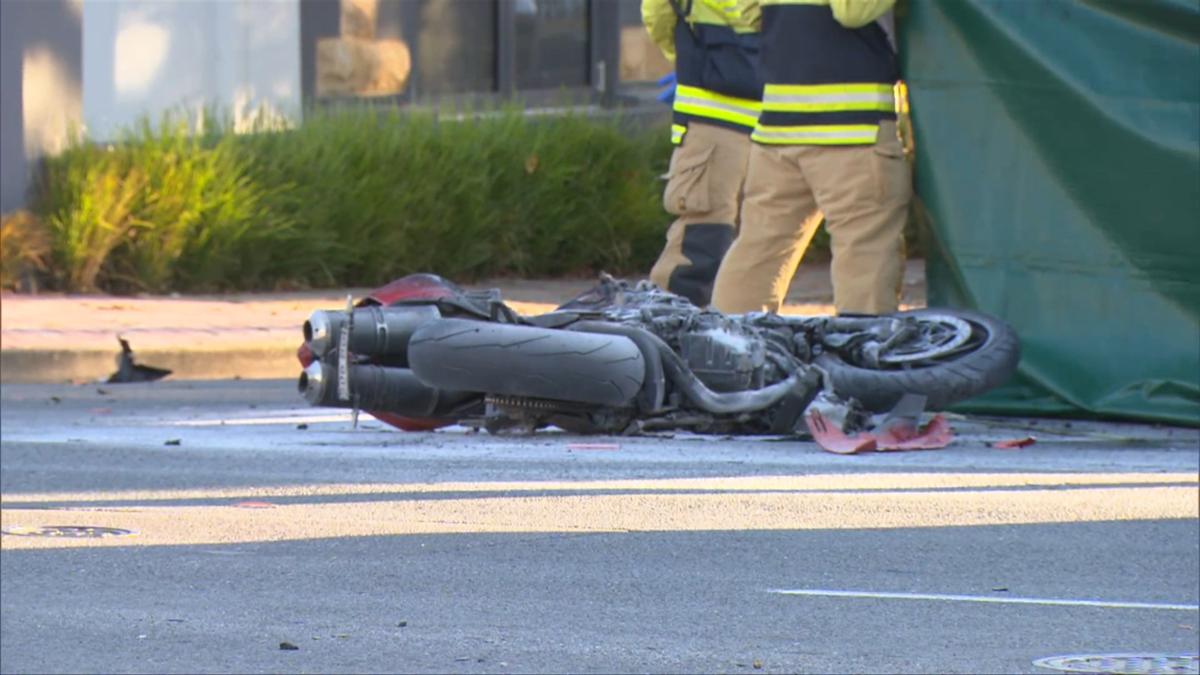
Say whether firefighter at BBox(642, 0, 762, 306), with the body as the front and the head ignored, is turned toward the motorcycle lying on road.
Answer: no

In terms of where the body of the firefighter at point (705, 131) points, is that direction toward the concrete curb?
no

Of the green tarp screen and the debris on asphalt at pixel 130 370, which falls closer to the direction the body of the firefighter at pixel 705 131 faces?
the green tarp screen

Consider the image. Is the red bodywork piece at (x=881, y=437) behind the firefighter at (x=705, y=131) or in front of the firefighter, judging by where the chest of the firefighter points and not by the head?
in front

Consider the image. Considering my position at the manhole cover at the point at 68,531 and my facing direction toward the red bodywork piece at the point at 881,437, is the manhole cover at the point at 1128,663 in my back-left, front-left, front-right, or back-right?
front-right

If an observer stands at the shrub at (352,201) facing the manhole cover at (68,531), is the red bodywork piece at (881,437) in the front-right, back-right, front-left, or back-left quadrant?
front-left

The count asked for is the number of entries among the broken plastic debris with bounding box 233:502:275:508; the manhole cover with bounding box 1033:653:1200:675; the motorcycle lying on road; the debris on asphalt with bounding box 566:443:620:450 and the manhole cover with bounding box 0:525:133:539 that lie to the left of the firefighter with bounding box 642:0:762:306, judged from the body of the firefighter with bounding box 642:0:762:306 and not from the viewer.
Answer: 0

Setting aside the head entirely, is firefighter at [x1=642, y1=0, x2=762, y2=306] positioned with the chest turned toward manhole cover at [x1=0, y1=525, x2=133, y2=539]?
no

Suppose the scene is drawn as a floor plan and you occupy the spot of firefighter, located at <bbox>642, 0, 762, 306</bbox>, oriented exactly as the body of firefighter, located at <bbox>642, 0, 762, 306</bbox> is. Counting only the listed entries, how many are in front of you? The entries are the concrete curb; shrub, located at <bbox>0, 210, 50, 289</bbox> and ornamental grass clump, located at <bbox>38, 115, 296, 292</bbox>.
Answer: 0

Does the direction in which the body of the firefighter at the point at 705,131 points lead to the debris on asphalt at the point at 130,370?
no

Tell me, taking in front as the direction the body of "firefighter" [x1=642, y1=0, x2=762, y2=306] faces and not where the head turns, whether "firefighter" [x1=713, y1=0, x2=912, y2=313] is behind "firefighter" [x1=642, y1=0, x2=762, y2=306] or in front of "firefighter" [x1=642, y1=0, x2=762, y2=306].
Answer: in front
